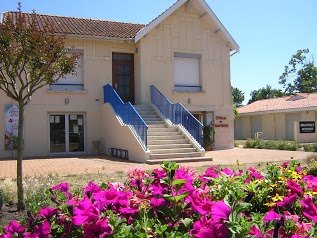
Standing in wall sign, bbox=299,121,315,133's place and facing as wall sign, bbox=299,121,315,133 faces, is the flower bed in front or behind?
in front

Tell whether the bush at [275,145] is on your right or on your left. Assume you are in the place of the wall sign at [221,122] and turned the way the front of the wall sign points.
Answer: on your left

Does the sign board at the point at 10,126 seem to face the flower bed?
yes

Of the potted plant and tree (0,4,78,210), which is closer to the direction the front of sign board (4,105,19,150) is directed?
the tree

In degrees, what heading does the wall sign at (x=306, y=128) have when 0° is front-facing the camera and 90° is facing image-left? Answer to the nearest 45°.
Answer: approximately 0°

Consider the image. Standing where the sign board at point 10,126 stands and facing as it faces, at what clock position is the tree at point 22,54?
The tree is roughly at 12 o'clock from the sign board.

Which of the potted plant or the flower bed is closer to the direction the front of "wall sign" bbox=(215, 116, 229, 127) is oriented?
the flower bed

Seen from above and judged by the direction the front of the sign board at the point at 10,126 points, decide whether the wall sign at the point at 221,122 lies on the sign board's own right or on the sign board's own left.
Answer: on the sign board's own left

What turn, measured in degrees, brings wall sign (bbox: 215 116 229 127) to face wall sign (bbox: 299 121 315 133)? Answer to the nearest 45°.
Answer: approximately 135° to its left

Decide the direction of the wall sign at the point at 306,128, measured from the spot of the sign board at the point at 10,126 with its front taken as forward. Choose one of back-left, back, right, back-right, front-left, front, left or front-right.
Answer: left

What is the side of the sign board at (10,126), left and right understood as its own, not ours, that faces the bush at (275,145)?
left

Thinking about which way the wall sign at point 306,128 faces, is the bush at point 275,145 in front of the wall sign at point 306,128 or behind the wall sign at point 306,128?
in front

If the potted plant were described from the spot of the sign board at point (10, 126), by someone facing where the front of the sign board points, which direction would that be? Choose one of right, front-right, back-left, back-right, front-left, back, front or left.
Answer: left

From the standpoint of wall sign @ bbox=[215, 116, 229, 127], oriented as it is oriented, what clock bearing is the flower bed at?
The flower bed is roughly at 12 o'clock from the wall sign.
